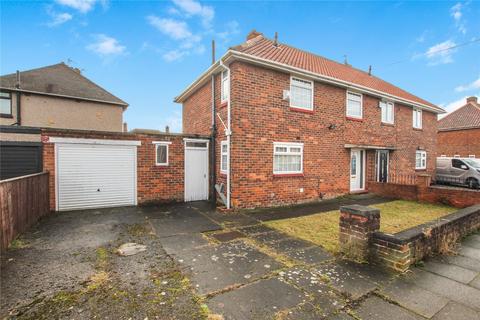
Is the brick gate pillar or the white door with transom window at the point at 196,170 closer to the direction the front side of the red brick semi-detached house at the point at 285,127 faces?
the brick gate pillar

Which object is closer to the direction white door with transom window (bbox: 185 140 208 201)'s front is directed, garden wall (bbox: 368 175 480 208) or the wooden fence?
the wooden fence

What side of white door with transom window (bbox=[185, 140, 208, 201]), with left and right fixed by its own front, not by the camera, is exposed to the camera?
front

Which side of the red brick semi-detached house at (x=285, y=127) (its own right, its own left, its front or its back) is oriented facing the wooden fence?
right

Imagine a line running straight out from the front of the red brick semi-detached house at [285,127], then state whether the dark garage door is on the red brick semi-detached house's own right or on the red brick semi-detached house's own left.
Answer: on the red brick semi-detached house's own right

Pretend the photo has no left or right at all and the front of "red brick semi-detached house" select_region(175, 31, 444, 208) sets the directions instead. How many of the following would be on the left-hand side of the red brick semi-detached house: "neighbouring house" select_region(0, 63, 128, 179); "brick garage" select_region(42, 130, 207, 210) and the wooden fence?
0

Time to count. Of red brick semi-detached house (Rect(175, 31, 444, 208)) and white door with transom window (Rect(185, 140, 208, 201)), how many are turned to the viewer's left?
0

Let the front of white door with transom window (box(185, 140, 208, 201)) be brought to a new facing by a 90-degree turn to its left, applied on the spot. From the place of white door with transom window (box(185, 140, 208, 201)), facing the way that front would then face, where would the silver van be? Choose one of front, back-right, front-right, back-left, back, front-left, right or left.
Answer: front

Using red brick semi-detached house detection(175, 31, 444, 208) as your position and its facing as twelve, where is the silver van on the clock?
The silver van is roughly at 9 o'clock from the red brick semi-detached house.

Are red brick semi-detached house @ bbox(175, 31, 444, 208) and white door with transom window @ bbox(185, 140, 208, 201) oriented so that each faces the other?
no

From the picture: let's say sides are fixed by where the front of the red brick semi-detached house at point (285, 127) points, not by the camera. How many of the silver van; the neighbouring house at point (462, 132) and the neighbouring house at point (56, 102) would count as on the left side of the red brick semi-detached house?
2

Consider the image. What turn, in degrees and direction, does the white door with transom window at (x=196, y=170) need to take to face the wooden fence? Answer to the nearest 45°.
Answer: approximately 45° to its right

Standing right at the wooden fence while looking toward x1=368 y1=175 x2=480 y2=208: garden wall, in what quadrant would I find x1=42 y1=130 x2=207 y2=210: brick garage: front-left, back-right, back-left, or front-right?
front-left

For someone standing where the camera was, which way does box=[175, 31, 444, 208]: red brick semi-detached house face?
facing the viewer and to the right of the viewer

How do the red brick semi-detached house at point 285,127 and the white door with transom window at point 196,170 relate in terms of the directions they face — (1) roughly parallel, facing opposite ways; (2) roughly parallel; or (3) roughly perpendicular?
roughly parallel

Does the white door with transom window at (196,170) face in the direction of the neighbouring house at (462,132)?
no

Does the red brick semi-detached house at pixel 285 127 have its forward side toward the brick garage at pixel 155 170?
no

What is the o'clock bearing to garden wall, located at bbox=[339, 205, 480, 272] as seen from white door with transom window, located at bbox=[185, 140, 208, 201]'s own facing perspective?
The garden wall is roughly at 11 o'clock from the white door with transom window.

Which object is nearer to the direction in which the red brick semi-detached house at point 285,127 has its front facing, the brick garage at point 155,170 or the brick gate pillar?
the brick gate pillar
